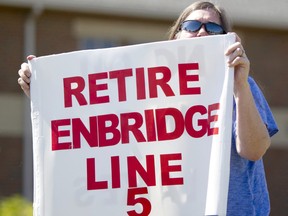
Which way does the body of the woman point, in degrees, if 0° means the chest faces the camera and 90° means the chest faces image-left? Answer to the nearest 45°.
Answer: approximately 0°
